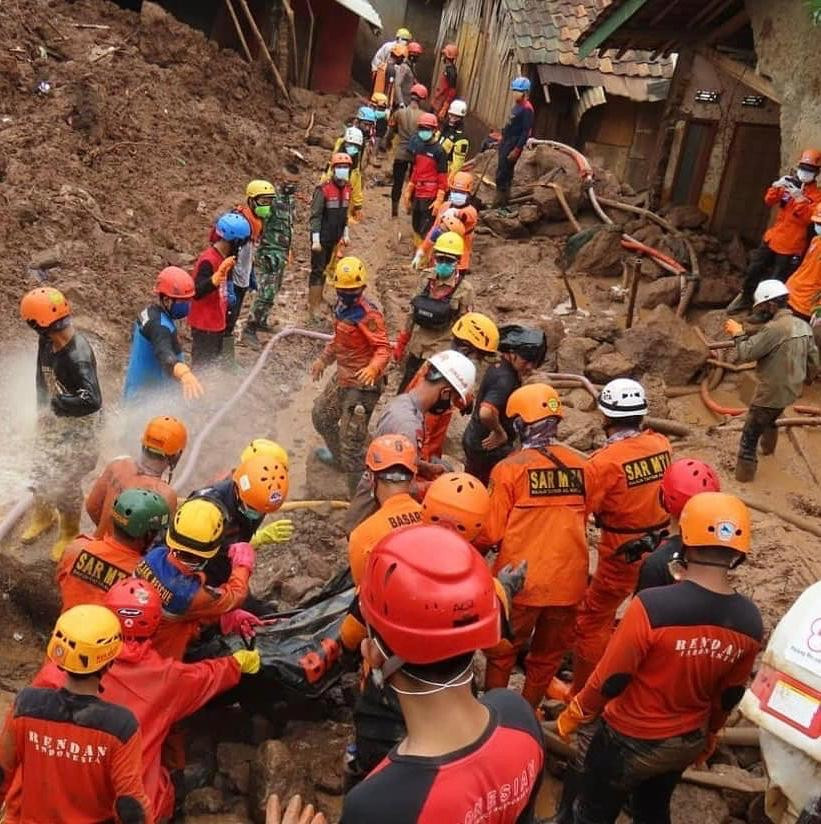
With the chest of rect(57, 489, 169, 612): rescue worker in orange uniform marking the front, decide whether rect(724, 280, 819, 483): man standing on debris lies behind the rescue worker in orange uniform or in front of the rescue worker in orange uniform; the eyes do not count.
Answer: in front

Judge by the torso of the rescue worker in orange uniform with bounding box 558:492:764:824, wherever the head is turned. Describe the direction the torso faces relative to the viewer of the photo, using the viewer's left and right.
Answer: facing away from the viewer and to the left of the viewer

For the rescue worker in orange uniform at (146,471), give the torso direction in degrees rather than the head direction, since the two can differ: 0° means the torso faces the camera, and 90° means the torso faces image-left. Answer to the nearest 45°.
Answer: approximately 225°

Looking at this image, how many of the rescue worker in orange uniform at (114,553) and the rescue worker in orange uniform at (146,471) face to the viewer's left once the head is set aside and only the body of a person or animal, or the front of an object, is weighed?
0

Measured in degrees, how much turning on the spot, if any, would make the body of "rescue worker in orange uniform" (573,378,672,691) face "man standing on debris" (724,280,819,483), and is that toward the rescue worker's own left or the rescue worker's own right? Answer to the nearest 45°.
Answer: approximately 45° to the rescue worker's own right

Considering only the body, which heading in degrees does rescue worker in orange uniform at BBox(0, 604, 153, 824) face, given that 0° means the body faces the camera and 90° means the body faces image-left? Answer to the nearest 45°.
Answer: approximately 180°

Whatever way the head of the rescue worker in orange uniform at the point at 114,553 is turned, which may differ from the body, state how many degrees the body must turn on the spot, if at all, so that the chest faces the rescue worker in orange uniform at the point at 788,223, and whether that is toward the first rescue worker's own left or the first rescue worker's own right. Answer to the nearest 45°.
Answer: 0° — they already face them

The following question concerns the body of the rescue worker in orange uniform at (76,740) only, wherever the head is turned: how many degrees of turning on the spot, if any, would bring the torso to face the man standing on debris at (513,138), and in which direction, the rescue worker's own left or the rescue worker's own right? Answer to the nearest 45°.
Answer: approximately 45° to the rescue worker's own right

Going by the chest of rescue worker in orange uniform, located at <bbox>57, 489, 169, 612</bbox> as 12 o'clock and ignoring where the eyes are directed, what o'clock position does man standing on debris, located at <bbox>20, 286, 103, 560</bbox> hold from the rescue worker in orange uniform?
The man standing on debris is roughly at 10 o'clock from the rescue worker in orange uniform.

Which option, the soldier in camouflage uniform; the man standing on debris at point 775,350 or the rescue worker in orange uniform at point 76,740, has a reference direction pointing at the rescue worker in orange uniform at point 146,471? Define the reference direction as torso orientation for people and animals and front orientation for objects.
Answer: the rescue worker in orange uniform at point 76,740

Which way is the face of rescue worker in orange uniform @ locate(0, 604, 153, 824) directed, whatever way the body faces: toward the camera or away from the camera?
away from the camera

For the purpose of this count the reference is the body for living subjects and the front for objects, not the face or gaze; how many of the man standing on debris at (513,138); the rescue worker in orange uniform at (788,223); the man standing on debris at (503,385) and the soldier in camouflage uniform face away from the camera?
0

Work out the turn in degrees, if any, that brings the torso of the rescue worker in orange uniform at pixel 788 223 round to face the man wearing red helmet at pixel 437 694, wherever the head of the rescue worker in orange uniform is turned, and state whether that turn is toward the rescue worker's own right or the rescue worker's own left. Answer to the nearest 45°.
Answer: approximately 45° to the rescue worker's own left

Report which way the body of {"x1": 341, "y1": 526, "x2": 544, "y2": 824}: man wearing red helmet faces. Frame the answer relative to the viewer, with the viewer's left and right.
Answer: facing away from the viewer and to the left of the viewer

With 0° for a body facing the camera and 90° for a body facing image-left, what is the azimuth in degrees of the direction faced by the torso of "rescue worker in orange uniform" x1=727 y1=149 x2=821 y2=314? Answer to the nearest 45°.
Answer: approximately 45°
